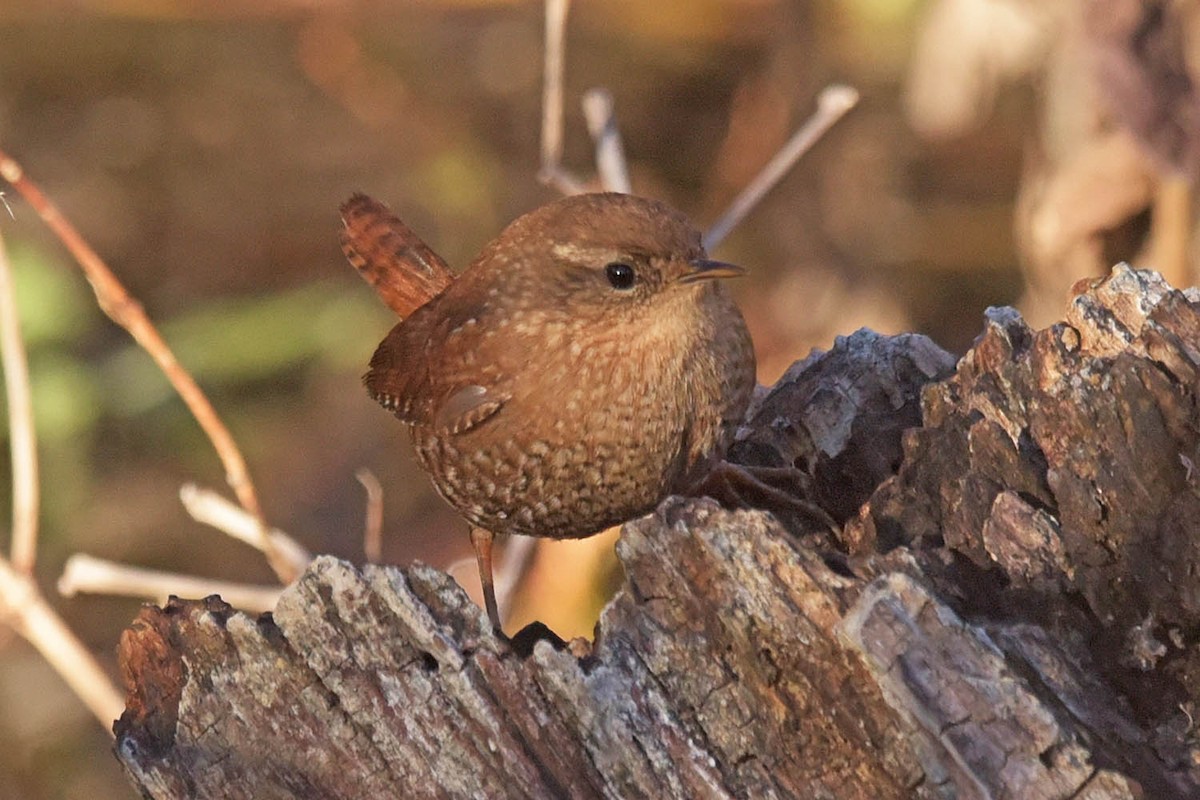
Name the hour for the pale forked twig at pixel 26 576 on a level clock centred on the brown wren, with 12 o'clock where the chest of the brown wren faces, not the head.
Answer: The pale forked twig is roughly at 5 o'clock from the brown wren.

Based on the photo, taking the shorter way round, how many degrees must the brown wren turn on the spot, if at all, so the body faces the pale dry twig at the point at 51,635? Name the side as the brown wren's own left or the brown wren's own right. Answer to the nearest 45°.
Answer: approximately 135° to the brown wren's own right

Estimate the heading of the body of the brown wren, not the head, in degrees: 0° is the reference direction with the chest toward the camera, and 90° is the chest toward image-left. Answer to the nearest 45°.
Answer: approximately 315°

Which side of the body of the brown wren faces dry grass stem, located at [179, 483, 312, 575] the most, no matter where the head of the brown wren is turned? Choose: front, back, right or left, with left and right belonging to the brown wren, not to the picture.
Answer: back

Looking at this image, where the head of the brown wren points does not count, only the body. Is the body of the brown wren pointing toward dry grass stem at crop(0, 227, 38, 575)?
no
